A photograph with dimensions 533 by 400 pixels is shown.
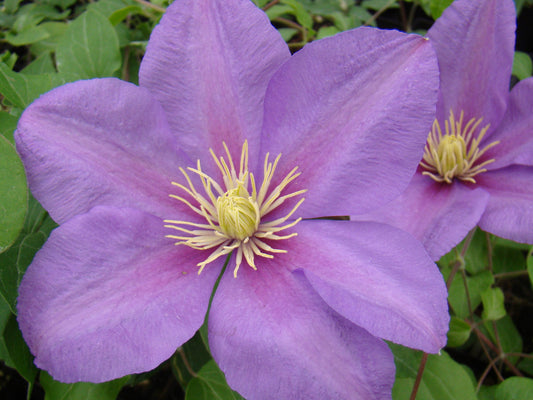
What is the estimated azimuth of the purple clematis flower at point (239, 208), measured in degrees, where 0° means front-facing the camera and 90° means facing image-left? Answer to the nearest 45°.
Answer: approximately 0°

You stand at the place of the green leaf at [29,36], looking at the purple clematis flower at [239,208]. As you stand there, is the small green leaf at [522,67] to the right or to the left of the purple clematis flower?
left

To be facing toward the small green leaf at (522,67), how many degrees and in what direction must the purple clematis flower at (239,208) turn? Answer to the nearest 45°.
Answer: approximately 135° to its left

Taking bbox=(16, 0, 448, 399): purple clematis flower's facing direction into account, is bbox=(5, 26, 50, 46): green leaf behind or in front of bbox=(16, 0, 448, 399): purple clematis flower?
behind
